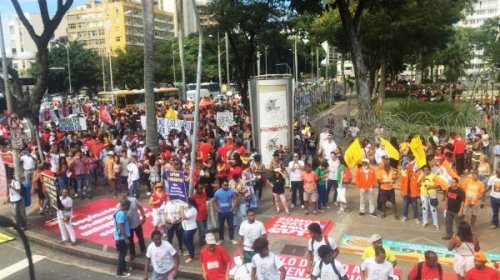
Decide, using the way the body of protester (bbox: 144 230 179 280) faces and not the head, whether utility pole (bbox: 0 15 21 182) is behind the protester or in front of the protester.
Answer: behind

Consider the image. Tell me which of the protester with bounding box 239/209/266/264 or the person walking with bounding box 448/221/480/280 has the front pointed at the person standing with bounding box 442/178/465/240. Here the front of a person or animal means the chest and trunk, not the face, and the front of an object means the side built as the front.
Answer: the person walking with bounding box 448/221/480/280

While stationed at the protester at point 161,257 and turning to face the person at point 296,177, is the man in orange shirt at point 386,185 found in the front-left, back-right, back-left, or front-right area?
front-right

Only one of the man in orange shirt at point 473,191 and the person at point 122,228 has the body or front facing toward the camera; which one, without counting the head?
the man in orange shirt

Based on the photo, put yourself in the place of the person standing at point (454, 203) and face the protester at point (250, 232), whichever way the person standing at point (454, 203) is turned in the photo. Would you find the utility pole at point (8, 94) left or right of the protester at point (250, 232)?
right

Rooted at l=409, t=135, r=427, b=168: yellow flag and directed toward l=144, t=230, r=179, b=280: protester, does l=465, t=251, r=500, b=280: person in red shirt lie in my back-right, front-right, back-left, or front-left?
front-left

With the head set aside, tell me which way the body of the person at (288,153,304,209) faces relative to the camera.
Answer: toward the camera

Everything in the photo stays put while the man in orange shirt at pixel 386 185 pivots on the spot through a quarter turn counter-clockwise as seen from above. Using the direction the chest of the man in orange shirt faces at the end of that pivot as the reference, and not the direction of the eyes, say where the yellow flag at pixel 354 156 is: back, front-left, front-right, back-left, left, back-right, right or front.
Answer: back-left

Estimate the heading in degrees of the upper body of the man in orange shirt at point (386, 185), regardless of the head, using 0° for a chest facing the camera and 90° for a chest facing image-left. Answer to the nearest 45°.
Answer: approximately 0°

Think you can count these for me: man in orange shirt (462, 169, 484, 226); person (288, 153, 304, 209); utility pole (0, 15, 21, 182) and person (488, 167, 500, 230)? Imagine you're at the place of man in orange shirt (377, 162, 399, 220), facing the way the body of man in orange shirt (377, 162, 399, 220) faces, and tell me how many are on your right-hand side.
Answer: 2

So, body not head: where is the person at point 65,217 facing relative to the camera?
toward the camera

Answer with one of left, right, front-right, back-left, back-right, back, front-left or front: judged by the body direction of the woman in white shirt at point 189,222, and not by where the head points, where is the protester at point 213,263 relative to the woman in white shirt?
left

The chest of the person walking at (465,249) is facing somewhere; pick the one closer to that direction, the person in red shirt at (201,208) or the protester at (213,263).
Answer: the person in red shirt
